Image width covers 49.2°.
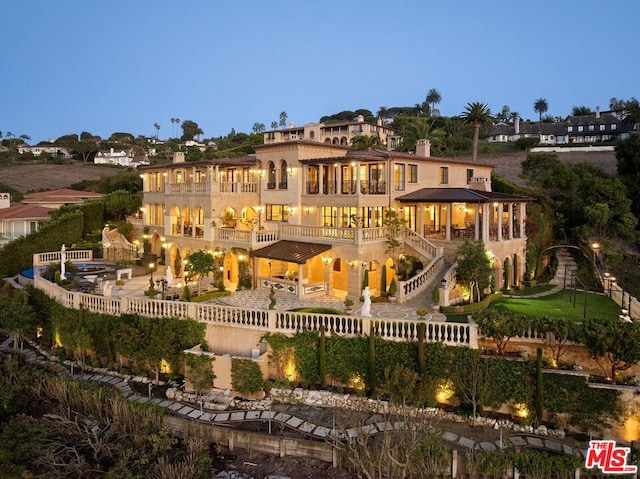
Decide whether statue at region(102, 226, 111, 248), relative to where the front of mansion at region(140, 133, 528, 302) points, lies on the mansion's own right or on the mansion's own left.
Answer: on the mansion's own right

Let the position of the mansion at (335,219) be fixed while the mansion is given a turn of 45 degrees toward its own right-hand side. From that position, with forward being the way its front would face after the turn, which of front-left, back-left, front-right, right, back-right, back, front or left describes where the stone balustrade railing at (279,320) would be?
left

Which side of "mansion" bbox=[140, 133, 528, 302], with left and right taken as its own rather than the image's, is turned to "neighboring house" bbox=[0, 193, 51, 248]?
right

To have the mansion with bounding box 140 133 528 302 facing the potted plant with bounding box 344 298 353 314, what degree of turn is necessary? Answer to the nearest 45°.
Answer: approximately 45° to its left

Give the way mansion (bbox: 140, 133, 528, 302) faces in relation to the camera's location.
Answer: facing the viewer and to the left of the viewer
